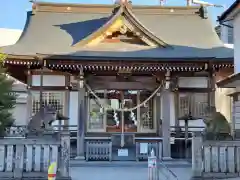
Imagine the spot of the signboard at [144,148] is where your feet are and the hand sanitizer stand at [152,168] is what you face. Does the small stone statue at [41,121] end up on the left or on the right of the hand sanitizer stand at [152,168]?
right

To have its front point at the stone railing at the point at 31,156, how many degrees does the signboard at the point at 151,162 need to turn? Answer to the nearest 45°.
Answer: approximately 90° to its right

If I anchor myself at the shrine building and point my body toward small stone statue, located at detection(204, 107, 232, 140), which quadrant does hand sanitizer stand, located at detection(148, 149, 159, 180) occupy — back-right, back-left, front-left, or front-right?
front-right

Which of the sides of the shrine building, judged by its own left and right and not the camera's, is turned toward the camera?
front

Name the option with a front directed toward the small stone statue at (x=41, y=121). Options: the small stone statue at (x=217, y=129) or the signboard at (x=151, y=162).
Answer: the small stone statue at (x=217, y=129)

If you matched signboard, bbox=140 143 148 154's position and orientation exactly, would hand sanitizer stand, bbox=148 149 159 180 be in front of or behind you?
in front

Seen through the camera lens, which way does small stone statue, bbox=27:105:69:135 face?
facing to the right of the viewer

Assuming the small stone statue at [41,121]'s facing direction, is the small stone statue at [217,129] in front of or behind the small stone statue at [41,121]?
in front

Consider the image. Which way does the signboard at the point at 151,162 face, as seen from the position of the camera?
facing the viewer

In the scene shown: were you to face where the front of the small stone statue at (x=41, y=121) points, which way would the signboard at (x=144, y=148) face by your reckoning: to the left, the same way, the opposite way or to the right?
to the right

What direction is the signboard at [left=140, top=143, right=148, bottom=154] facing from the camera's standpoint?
toward the camera
